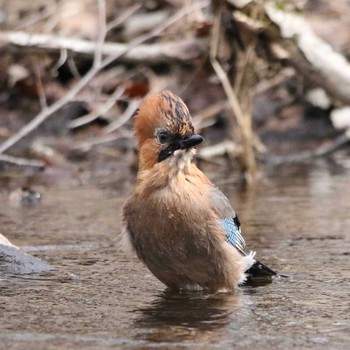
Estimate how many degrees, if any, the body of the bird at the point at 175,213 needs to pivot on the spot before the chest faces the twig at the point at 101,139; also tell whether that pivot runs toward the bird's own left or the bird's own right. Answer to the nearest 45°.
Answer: approximately 135° to the bird's own right

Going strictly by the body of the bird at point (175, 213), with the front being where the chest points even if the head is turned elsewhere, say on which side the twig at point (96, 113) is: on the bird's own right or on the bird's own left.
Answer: on the bird's own right

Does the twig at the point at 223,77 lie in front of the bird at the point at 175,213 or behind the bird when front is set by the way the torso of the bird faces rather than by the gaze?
behind

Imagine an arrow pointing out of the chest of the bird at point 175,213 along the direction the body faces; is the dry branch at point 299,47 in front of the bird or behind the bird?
behind

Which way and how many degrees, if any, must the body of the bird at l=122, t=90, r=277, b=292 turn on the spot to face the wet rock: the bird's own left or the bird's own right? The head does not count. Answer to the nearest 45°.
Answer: approximately 45° to the bird's own right

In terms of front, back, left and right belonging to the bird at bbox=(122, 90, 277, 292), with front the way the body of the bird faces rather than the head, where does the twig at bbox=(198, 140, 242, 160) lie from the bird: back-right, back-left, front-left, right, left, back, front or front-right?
back-right

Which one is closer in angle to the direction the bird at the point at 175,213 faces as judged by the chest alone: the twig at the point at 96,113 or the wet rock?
the wet rock

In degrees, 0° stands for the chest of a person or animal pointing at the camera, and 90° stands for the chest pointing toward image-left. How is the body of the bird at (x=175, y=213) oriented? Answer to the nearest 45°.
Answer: approximately 45°

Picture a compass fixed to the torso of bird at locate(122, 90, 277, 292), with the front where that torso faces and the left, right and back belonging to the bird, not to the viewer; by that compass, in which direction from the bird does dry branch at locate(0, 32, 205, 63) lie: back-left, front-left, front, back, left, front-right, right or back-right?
back-right
